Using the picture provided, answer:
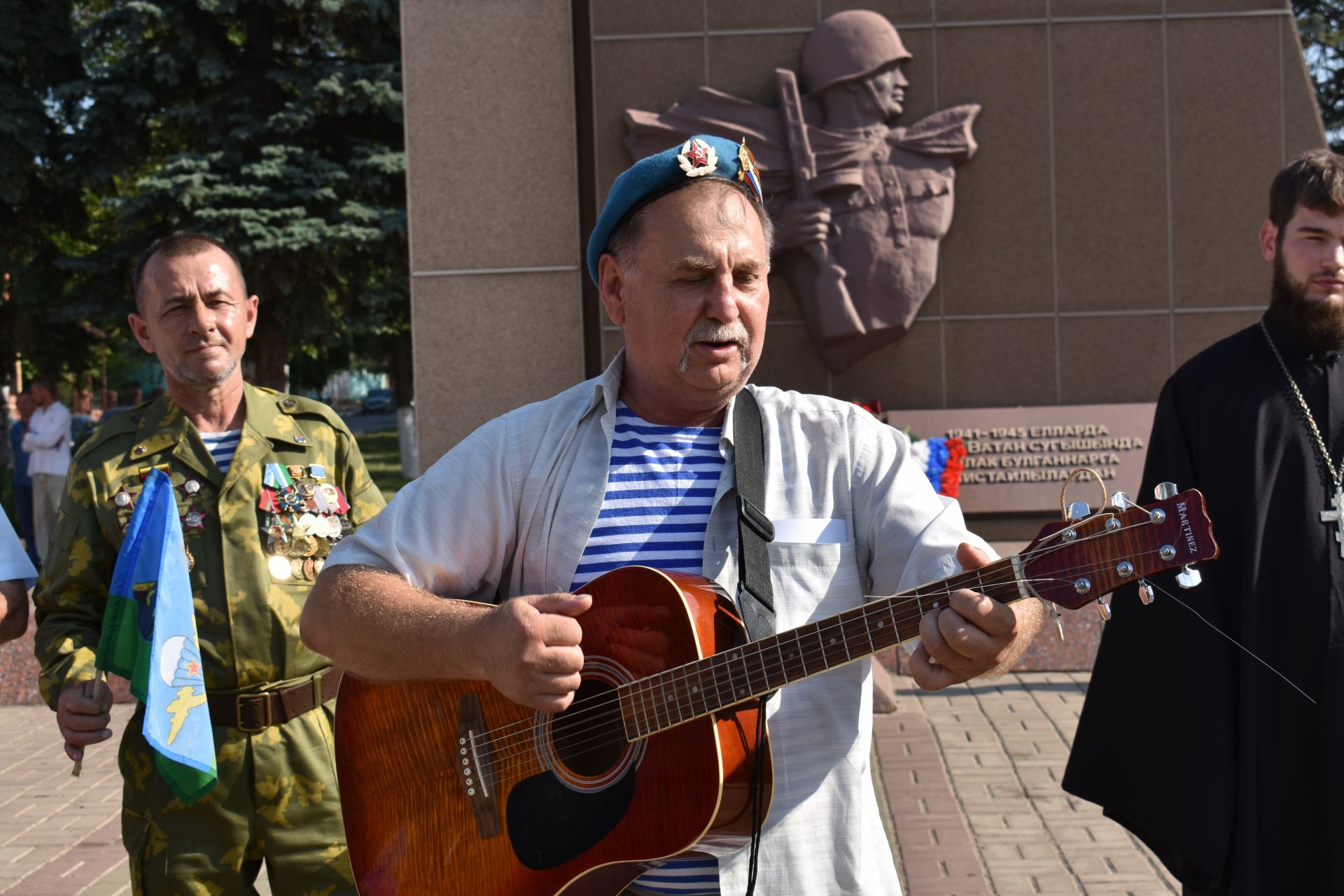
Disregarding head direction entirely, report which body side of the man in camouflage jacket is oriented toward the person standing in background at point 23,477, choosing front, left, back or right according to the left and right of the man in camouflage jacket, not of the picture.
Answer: back

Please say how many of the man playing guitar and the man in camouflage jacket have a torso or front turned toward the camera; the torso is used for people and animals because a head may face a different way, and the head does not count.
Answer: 2

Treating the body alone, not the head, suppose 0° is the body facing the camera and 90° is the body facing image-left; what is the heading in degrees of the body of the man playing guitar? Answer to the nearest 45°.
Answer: approximately 0°

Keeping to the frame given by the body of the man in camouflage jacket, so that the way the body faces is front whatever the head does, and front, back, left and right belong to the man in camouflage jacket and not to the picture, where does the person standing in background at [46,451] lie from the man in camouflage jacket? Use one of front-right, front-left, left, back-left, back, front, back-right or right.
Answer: back

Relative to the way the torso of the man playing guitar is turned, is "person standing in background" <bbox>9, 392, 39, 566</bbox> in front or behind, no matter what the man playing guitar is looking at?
behind

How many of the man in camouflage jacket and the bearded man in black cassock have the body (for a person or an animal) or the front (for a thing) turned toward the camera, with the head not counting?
2

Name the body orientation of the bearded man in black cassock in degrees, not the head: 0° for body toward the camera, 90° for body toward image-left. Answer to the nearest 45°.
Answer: approximately 0°

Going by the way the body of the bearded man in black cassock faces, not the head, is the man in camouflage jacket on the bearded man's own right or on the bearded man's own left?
on the bearded man's own right

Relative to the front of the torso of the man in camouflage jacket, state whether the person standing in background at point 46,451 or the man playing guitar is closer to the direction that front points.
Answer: the man playing guitar
